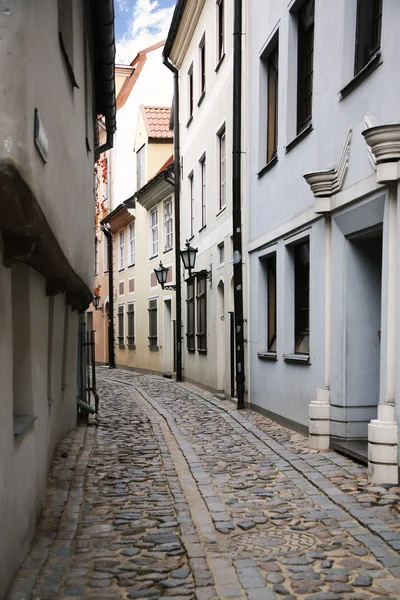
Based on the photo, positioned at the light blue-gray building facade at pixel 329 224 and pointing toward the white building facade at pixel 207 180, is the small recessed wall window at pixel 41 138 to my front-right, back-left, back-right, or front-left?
back-left

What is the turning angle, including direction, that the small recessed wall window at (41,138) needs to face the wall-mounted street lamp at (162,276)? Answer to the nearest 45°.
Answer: approximately 90° to its left

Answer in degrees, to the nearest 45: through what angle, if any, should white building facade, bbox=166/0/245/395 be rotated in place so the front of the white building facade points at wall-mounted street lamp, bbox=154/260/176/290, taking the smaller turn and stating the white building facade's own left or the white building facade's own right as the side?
approximately 90° to the white building facade's own right

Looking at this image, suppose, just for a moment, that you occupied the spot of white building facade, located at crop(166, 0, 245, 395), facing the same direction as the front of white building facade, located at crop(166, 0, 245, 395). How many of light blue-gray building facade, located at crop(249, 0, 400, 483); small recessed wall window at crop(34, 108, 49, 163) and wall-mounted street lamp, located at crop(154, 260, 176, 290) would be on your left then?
2

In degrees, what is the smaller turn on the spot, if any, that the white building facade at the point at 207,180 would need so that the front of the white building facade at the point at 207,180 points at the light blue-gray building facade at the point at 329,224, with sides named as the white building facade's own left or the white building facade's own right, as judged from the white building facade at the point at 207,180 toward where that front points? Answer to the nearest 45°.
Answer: approximately 90° to the white building facade's own left

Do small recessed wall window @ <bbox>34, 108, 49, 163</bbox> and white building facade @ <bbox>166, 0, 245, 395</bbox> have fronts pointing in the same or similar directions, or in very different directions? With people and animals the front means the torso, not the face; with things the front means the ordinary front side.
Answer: very different directions

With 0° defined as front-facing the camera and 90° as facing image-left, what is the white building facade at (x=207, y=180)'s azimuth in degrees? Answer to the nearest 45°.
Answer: approximately 90°

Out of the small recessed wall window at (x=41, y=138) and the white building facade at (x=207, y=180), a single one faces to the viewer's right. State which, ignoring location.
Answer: the small recessed wall window

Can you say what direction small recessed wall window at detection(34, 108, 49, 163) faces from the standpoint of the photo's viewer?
facing to the right of the viewer

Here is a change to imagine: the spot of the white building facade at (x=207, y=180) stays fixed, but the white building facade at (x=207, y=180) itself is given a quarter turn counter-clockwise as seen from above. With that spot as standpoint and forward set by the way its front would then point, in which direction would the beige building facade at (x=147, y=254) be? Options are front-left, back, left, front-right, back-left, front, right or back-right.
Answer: back

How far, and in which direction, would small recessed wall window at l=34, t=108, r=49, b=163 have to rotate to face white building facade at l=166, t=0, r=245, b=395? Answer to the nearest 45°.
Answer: approximately 90° to its left

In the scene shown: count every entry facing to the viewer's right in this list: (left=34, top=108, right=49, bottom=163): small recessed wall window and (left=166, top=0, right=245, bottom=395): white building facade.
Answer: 1

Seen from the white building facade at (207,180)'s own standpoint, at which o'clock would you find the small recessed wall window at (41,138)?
The small recessed wall window is roughly at 9 o'clock from the white building facade.
